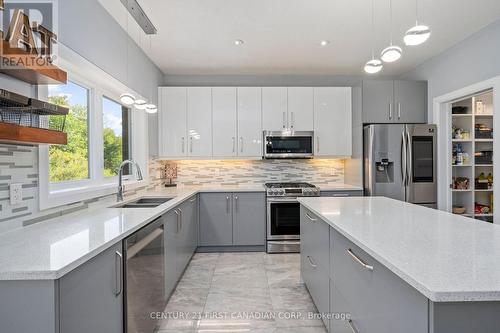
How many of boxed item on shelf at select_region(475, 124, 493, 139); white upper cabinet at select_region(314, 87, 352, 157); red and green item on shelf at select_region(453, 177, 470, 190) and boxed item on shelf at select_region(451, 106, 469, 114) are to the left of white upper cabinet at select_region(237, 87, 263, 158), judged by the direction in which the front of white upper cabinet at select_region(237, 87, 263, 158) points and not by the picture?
4

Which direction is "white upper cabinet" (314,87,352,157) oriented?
toward the camera

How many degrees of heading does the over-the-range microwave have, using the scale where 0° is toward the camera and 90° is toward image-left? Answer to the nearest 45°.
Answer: approximately 0°

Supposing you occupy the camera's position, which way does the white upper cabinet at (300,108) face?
facing the viewer

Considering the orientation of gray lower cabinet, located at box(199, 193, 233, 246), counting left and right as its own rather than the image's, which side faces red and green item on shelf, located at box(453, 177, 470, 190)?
left

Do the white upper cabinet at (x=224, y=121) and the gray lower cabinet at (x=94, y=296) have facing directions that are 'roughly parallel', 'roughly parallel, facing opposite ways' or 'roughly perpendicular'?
roughly perpendicular

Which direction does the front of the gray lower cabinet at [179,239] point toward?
to the viewer's right

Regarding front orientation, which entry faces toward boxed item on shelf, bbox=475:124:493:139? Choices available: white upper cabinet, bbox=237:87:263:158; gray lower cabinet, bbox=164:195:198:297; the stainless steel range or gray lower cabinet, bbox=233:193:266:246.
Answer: gray lower cabinet, bbox=164:195:198:297

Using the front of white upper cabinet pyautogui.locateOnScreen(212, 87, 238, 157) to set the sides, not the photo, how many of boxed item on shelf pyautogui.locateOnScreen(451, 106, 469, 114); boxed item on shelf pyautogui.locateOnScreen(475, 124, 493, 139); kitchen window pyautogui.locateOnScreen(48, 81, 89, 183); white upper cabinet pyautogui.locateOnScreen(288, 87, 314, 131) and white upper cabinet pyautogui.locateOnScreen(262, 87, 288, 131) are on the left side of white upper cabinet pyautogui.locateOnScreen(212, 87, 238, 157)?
4

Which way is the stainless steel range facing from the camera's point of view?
toward the camera

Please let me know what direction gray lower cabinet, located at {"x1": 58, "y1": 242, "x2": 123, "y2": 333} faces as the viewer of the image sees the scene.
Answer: facing the viewer and to the right of the viewer
